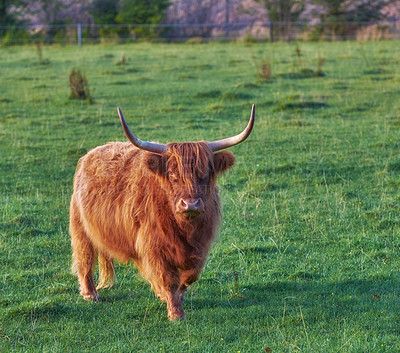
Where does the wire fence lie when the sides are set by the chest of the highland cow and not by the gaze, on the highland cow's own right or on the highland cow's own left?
on the highland cow's own left

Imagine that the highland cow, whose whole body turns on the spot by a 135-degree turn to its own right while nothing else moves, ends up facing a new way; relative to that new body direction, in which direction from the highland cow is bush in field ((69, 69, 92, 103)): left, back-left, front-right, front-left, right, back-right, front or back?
right

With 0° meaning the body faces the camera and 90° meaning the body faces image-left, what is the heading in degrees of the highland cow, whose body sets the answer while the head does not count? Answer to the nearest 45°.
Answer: approximately 315°
